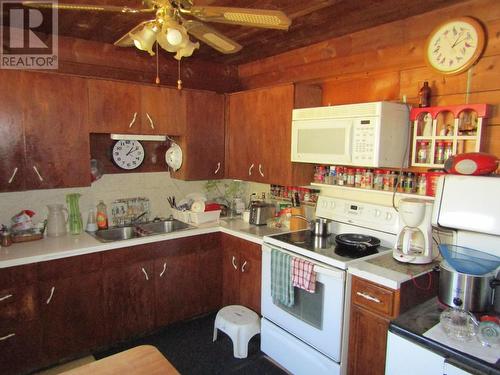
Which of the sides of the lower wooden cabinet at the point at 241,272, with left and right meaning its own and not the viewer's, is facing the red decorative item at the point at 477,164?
left

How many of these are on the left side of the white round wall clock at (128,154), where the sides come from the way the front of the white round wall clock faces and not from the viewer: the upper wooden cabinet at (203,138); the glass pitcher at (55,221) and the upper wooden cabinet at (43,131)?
1

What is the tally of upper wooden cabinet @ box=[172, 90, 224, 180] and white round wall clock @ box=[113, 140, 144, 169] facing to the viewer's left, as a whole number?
0

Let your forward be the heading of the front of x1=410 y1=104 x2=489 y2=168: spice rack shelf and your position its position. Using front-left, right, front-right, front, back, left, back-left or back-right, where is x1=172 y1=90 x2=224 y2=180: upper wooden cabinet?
front-right

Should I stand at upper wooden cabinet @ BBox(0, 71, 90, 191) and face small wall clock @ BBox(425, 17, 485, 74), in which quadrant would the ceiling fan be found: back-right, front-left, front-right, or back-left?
front-right

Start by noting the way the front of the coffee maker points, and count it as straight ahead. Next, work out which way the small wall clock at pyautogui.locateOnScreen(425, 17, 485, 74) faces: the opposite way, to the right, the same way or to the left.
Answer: the same way

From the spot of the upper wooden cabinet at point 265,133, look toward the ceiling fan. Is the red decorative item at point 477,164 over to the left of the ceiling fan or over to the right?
left

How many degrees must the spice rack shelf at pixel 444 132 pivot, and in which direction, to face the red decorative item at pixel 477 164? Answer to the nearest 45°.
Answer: approximately 45° to its left

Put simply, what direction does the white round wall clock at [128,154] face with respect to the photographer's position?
facing the viewer

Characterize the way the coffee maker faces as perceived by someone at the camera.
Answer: facing the viewer and to the left of the viewer

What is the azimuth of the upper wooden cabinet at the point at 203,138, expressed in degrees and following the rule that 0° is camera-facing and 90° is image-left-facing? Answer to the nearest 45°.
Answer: approximately 315°

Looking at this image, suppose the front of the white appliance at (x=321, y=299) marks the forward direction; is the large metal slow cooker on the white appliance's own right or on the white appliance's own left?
on the white appliance's own left

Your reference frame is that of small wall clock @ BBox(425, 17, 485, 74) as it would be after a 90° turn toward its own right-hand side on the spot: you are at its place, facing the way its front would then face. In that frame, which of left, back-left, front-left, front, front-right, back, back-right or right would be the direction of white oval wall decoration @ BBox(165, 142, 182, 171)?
front-left

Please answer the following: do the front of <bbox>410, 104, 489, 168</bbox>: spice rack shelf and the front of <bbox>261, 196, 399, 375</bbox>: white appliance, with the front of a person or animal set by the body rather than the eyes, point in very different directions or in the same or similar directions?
same or similar directions
